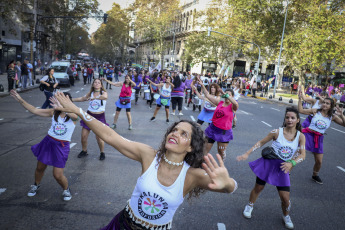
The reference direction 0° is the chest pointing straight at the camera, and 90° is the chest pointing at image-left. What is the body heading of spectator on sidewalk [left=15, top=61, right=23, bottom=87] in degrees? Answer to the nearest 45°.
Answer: approximately 315°

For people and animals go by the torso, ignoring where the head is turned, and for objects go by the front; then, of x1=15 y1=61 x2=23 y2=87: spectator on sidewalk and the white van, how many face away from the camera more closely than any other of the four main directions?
0

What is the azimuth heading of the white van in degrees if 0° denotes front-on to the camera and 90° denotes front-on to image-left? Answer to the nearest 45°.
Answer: approximately 0°

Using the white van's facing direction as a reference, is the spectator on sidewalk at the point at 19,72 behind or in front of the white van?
in front
